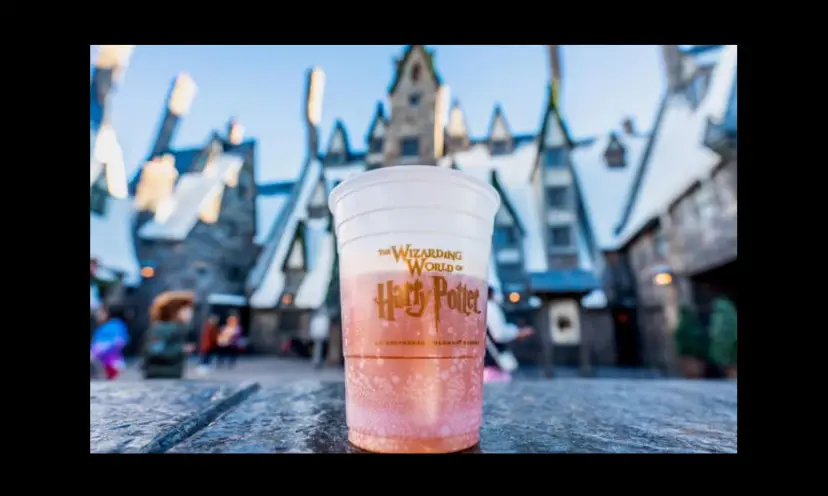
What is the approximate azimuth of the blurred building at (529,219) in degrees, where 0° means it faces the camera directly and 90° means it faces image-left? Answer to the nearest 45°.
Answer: approximately 0°

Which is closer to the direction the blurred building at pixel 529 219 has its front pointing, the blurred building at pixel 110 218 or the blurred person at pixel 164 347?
the blurred person

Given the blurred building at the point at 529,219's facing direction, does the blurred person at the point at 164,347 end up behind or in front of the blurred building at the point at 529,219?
in front

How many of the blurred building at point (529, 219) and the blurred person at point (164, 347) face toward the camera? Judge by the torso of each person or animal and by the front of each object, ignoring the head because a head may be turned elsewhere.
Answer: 1
